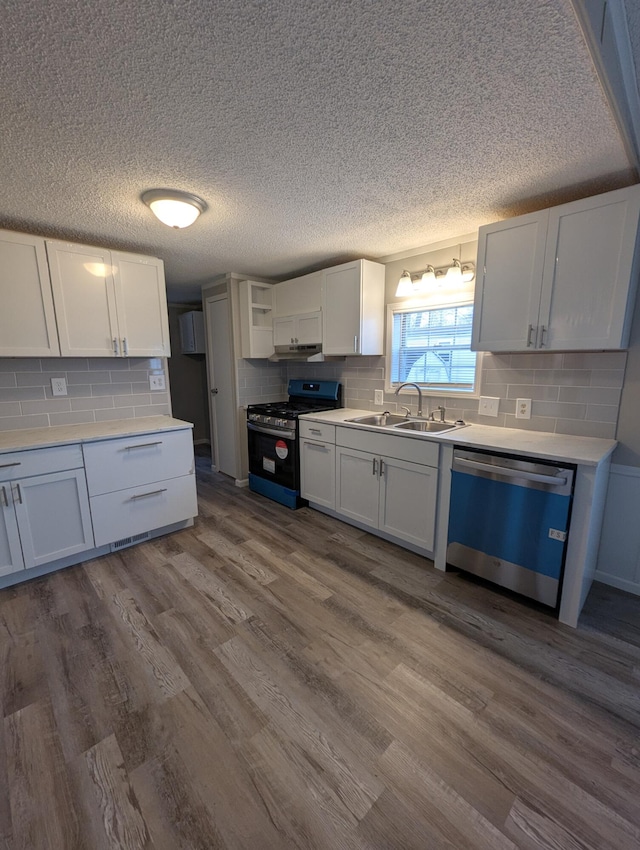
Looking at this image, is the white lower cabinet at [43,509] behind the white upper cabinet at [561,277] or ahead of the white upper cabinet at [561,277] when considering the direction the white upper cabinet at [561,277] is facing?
ahead

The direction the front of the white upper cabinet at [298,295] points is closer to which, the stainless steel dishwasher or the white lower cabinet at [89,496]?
the white lower cabinet

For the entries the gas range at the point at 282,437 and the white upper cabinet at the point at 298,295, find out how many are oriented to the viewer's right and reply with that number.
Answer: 0

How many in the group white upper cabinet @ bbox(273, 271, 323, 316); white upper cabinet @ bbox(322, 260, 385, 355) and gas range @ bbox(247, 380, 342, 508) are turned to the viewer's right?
0

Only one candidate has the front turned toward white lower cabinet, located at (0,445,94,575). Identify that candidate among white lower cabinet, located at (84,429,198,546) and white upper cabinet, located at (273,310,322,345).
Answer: the white upper cabinet

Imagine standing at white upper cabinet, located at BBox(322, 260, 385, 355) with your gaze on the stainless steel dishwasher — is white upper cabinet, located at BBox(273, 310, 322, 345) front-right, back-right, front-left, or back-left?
back-right

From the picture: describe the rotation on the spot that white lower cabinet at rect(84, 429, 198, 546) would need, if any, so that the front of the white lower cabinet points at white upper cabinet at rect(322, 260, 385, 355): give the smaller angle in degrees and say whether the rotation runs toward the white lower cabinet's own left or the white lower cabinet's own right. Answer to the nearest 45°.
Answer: approximately 45° to the white lower cabinet's own left

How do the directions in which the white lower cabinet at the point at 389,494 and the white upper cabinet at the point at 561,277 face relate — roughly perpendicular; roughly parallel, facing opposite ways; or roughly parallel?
roughly parallel

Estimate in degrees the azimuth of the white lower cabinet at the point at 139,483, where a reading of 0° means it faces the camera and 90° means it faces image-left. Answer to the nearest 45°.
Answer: approximately 315°

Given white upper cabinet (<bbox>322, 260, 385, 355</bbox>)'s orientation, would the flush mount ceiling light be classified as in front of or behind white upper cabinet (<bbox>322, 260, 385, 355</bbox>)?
in front

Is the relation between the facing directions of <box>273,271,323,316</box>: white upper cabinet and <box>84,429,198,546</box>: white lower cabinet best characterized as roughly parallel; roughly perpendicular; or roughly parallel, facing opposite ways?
roughly perpendicular

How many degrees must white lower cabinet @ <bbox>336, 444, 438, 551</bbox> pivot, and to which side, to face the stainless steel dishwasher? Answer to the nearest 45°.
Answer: approximately 90° to its left

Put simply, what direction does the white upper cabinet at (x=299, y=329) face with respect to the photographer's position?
facing the viewer and to the left of the viewer

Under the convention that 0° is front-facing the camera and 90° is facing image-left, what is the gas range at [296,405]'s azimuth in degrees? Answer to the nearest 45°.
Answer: approximately 45°

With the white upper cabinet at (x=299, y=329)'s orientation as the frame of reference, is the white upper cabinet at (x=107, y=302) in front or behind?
in front

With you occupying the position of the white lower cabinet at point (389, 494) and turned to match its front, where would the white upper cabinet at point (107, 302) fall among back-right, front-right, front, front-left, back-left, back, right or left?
front-right

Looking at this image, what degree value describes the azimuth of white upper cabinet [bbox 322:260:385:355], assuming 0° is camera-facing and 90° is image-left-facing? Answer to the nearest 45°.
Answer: approximately 45°

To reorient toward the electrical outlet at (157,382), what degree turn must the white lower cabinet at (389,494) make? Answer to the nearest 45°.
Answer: approximately 45° to its right
